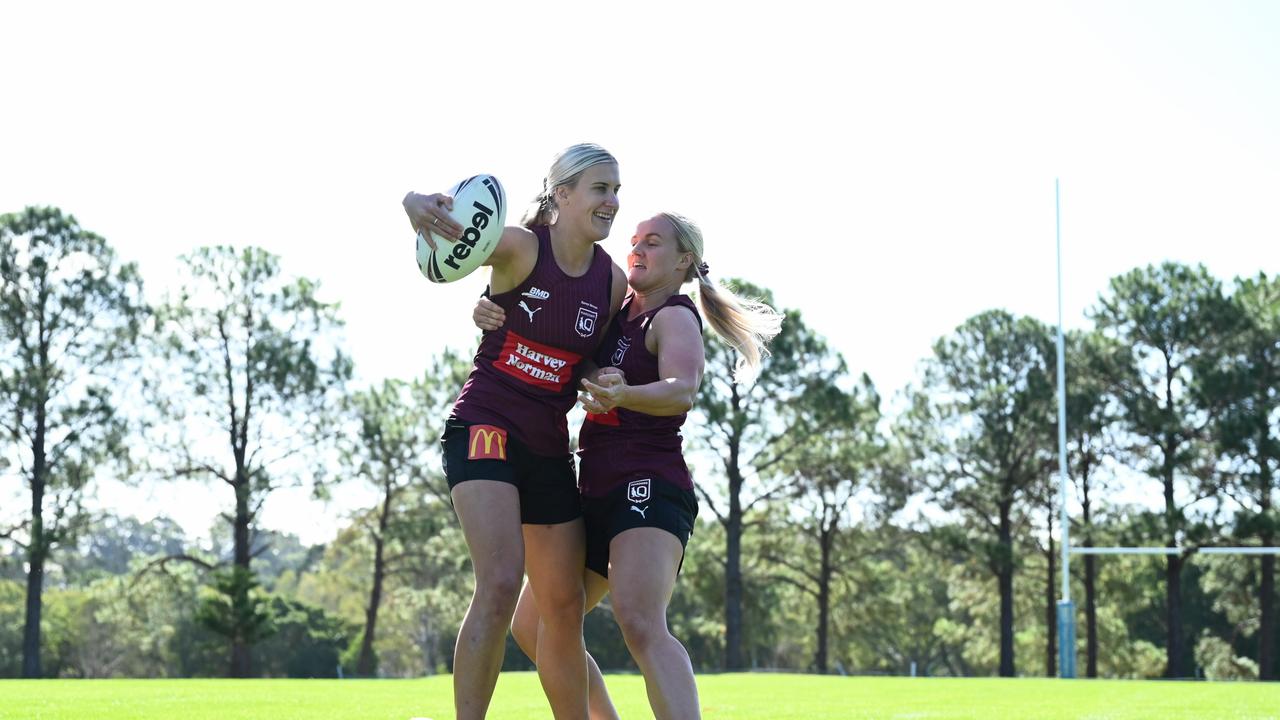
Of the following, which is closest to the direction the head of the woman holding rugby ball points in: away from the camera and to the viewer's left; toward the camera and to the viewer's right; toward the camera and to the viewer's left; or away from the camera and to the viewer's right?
toward the camera and to the viewer's right
